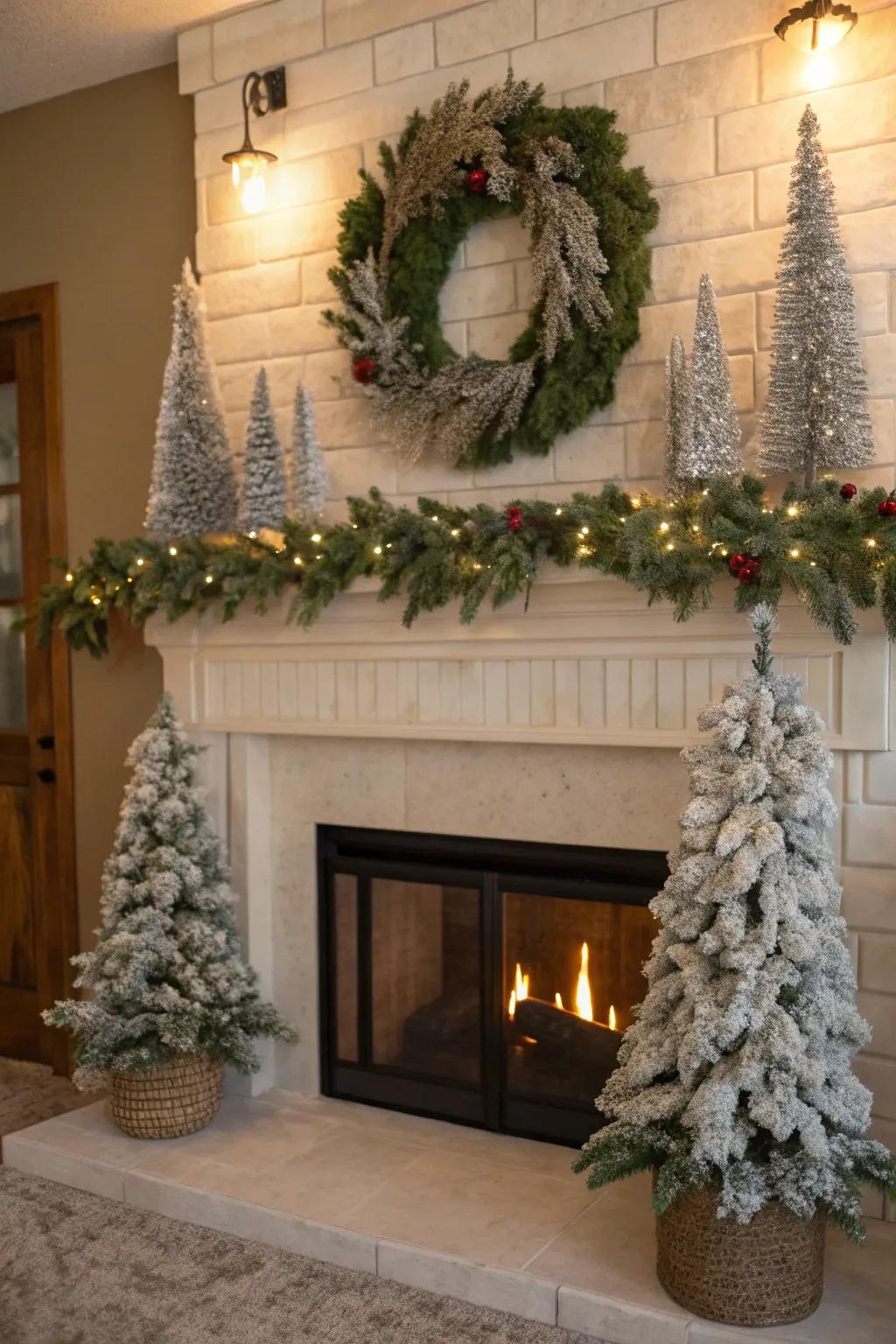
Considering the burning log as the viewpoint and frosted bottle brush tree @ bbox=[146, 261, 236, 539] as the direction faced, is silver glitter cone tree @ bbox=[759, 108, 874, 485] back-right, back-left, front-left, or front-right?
back-left

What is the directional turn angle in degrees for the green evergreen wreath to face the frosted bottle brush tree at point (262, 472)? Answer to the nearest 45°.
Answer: approximately 45° to its right

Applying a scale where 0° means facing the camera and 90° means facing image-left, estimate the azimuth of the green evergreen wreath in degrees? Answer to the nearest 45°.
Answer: approximately 45°

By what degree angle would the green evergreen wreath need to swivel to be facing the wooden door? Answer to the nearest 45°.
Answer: approximately 90° to its right

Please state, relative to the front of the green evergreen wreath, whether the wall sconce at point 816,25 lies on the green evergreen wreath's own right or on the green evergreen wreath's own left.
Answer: on the green evergreen wreath's own left

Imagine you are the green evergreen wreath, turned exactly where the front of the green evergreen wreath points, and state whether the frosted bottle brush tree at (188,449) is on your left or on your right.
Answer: on your right
